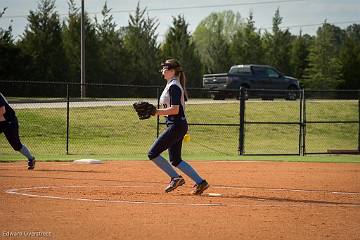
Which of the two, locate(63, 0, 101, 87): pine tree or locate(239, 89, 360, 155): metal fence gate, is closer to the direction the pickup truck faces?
the metal fence gate

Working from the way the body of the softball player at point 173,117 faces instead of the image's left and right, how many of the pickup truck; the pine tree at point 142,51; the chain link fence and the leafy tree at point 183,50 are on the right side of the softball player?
4

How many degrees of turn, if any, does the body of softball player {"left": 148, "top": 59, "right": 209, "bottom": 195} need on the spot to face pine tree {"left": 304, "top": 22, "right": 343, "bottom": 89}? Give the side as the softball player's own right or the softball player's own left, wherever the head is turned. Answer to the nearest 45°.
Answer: approximately 90° to the softball player's own right

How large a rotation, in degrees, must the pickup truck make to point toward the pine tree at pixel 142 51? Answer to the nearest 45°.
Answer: approximately 135° to its left

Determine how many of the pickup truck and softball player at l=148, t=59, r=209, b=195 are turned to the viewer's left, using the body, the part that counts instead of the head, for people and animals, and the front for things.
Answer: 1

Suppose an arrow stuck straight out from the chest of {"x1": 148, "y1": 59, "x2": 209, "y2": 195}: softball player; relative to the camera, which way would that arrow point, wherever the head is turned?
to the viewer's left

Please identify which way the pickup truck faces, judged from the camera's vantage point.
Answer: facing to the right of the viewer

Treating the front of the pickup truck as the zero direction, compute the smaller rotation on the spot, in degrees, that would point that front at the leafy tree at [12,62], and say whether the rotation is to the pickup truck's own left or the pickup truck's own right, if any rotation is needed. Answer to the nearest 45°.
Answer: approximately 180°

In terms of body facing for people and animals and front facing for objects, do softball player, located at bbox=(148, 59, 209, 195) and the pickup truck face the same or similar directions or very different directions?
very different directions

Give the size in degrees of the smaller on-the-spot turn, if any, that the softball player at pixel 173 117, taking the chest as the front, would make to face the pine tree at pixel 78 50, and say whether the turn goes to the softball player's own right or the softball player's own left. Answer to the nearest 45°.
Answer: approximately 90° to the softball player's own right
